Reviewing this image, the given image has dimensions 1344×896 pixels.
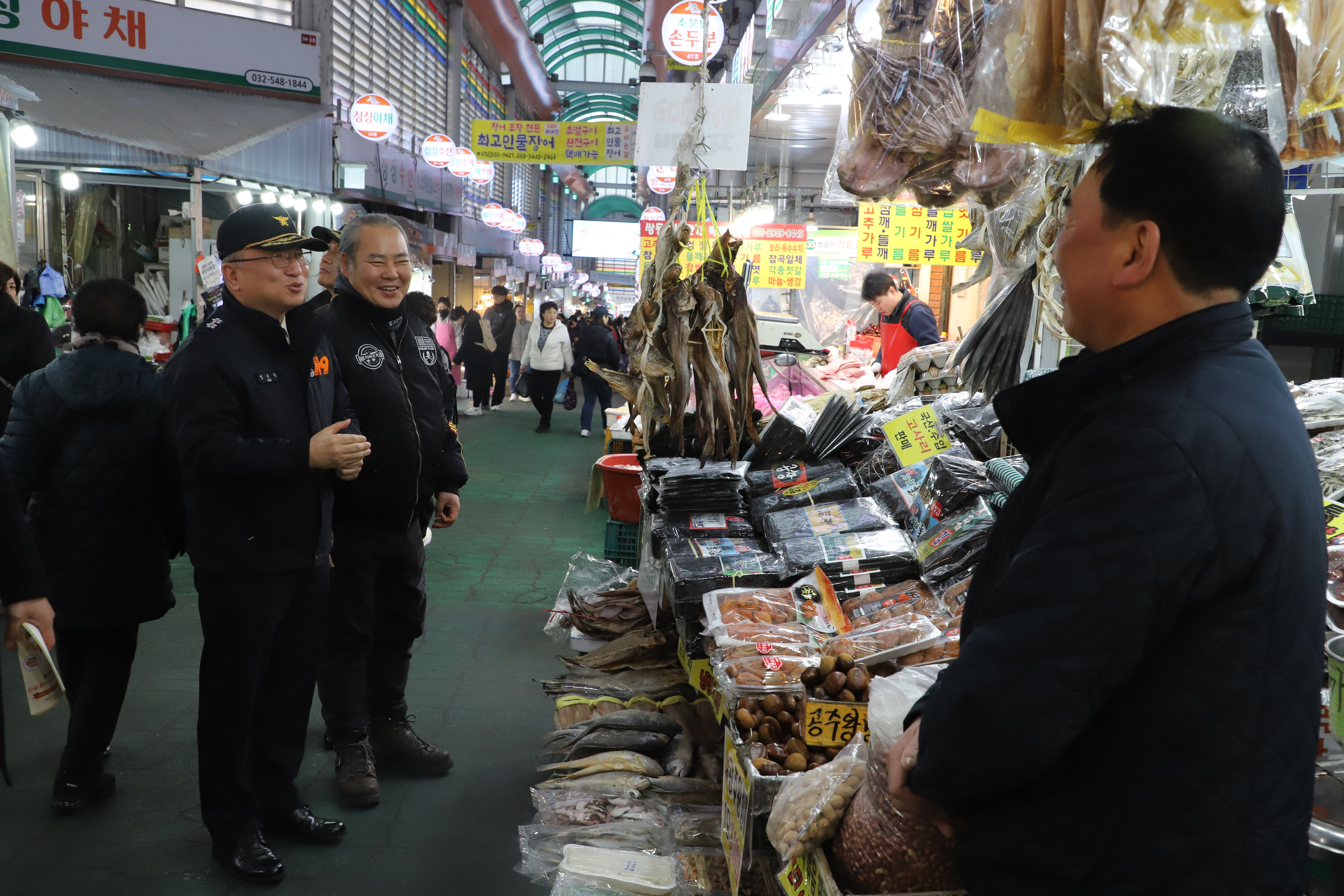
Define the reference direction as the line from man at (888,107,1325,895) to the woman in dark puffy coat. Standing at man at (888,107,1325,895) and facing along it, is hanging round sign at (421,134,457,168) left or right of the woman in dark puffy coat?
right

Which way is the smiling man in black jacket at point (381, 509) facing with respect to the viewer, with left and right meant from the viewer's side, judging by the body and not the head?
facing the viewer and to the right of the viewer

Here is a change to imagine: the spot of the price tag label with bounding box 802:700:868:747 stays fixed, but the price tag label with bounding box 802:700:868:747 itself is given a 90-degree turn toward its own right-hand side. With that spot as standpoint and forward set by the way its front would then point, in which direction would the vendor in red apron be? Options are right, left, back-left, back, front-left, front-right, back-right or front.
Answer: right

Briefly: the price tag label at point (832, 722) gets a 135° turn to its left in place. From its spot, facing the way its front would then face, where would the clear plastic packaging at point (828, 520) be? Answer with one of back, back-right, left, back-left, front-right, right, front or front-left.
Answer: front-left

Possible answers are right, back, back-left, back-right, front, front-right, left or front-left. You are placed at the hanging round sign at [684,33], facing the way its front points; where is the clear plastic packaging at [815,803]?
front

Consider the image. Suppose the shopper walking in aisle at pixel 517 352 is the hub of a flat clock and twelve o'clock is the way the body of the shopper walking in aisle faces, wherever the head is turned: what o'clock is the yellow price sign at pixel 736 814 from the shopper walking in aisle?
The yellow price sign is roughly at 12 o'clock from the shopper walking in aisle.

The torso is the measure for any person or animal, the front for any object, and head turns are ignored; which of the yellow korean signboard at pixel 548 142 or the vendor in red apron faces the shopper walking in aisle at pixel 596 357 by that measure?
the yellow korean signboard

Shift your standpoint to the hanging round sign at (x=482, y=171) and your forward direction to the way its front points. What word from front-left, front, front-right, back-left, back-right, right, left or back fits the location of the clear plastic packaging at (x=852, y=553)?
front

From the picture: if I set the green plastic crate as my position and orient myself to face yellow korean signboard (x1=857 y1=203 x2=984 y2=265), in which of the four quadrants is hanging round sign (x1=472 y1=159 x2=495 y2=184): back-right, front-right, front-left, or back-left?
front-left

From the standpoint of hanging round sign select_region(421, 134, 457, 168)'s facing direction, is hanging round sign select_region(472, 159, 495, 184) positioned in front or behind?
behind

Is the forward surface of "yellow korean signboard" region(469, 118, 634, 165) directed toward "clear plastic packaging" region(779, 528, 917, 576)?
yes

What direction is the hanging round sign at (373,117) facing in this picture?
toward the camera

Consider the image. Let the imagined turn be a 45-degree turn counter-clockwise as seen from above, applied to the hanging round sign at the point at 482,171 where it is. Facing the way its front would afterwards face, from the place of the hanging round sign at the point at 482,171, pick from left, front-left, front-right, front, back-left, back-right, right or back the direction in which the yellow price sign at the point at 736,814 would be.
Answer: front-right

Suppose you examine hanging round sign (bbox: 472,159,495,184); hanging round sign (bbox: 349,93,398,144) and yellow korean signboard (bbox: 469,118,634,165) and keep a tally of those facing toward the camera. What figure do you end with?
3

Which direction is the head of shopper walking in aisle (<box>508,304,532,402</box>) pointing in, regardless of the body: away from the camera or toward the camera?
toward the camera

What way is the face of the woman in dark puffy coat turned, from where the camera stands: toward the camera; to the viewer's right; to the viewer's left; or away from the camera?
away from the camera

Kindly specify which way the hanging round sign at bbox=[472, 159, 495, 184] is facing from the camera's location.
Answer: facing the viewer

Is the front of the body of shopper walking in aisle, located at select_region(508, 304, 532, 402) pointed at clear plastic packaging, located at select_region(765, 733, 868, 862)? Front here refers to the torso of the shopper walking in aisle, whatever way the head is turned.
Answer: yes

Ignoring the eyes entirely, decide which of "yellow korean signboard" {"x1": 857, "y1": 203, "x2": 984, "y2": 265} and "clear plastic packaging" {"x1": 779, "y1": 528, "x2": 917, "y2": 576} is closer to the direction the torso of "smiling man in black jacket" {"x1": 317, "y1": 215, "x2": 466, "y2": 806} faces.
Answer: the clear plastic packaging
